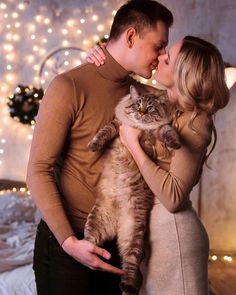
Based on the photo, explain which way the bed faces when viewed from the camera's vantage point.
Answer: facing the viewer

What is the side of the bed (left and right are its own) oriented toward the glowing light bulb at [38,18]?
back

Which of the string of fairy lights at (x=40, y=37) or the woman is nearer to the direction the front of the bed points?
the woman

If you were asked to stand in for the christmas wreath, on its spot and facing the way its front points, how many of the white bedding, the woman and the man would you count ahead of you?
3

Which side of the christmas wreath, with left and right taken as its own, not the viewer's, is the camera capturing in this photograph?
front

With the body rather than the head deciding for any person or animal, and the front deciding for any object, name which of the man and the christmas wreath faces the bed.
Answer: the christmas wreath

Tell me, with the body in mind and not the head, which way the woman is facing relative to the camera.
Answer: to the viewer's left

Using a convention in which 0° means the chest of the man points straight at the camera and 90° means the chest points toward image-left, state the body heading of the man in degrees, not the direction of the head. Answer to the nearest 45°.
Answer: approximately 270°

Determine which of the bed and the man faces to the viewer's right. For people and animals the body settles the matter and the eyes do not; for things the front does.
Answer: the man

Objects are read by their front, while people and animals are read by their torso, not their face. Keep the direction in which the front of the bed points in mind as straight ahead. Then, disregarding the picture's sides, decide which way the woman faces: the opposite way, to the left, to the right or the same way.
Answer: to the right
